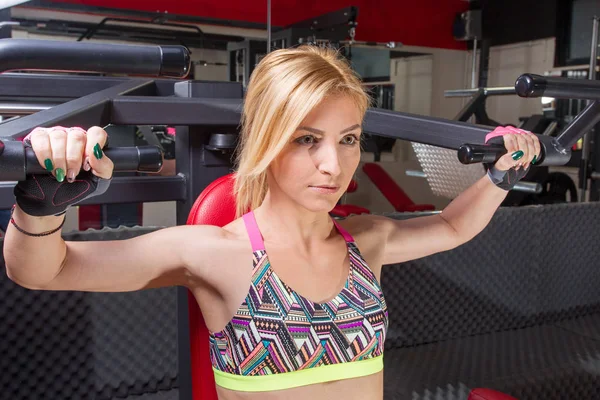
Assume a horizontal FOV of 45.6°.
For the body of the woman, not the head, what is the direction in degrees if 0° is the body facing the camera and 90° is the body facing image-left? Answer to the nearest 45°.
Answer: approximately 315°
